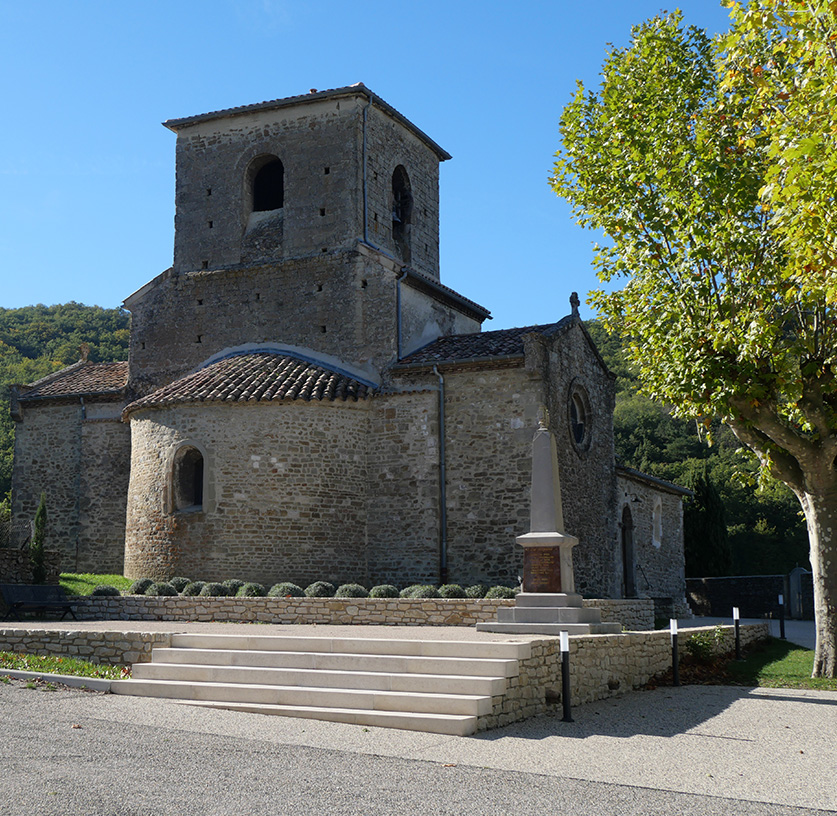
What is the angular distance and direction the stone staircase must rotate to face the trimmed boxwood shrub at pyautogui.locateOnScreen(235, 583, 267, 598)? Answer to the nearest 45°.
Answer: approximately 135° to its right

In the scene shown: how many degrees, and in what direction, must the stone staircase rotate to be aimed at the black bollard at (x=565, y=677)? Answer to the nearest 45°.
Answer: approximately 135° to its left

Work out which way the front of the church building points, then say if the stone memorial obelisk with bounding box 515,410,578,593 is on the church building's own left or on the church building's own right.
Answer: on the church building's own right

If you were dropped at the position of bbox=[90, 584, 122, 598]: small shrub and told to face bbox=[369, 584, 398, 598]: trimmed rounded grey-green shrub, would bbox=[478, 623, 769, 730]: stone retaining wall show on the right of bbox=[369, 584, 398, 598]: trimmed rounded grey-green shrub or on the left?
right

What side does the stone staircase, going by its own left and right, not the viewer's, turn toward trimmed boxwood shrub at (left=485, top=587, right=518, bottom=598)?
back

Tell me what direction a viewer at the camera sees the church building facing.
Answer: facing away from the viewer and to the right of the viewer

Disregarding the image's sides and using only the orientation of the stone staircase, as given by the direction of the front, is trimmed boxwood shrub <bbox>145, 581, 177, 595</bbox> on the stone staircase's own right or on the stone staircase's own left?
on the stone staircase's own right

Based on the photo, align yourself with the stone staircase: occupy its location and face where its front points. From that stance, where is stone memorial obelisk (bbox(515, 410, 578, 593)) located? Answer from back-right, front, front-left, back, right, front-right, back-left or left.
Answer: back

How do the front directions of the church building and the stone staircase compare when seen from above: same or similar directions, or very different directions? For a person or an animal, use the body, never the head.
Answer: very different directions
